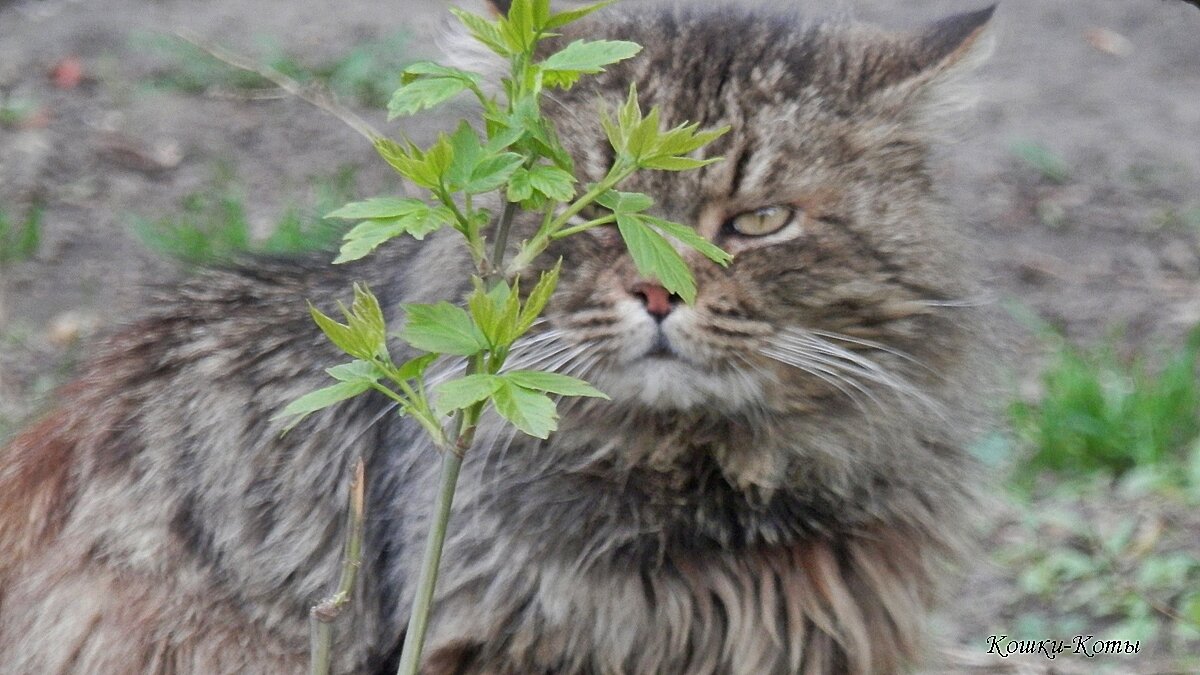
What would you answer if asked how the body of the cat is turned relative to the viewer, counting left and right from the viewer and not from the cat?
facing the viewer and to the right of the viewer
